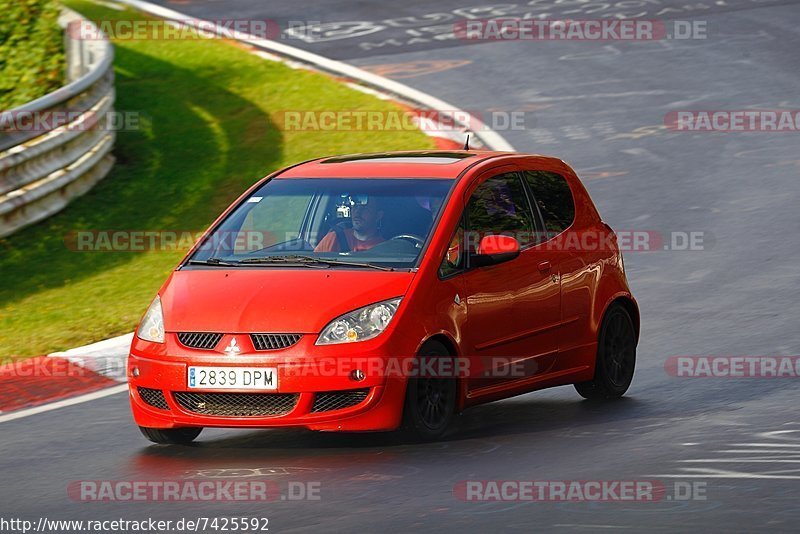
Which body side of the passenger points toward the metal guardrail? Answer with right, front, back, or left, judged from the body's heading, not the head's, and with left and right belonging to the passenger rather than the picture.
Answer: right

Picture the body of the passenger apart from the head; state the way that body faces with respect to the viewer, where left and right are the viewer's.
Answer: facing the viewer and to the left of the viewer

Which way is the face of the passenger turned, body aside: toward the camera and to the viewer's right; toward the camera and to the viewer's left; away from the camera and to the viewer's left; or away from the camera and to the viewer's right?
toward the camera and to the viewer's left

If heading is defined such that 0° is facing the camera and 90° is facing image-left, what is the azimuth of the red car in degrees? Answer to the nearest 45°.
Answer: approximately 45°

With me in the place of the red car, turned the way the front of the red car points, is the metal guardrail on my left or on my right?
on my right
